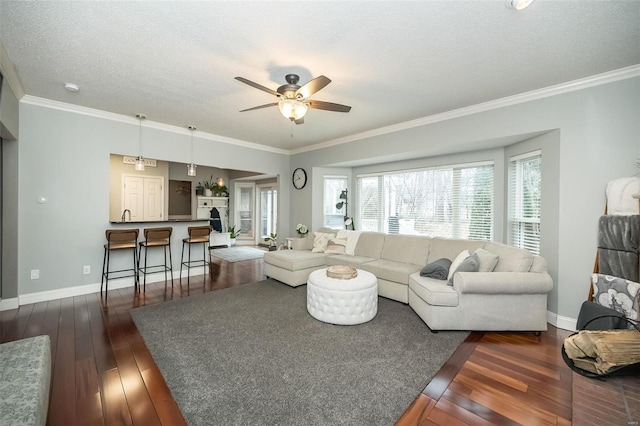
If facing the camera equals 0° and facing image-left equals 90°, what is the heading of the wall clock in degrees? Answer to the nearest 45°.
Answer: approximately 45°

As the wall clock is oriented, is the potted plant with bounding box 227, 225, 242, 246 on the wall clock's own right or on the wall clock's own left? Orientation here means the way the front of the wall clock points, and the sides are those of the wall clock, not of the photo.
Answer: on the wall clock's own right

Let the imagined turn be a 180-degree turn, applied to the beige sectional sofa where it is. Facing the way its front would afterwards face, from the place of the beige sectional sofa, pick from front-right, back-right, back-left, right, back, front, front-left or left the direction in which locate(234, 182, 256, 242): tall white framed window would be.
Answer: left

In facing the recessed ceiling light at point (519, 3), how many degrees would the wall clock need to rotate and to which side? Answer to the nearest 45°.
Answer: approximately 45° to its left

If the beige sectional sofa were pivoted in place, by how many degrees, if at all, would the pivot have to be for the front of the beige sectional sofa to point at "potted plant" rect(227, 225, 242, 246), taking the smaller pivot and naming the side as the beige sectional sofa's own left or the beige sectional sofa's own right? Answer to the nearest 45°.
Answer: approximately 90° to the beige sectional sofa's own right

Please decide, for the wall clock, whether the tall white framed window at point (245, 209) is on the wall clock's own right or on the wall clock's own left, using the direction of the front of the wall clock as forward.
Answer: on the wall clock's own right

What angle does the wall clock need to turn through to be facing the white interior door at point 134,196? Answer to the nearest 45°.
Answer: approximately 45° to its right

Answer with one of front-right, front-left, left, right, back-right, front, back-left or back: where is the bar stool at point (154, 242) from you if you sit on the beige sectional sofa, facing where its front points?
front-right

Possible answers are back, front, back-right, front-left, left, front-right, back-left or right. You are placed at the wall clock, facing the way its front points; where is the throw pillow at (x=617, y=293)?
left

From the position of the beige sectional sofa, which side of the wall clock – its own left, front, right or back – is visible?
left

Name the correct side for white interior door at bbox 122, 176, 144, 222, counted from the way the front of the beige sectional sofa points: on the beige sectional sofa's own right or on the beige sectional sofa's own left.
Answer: on the beige sectional sofa's own right

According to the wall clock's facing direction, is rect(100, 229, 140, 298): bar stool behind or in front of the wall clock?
in front
